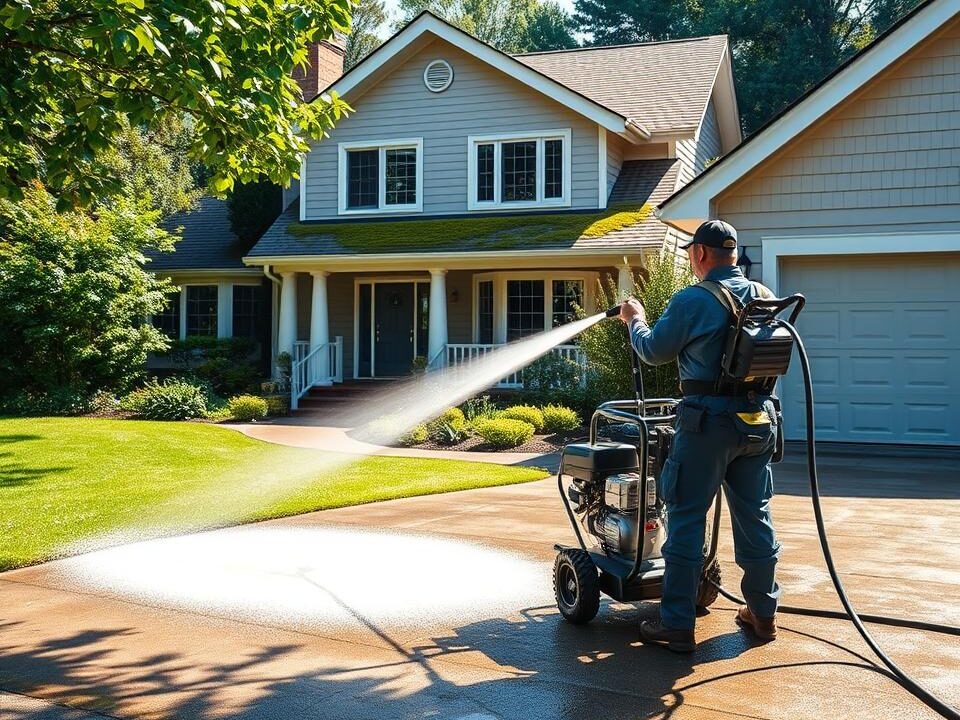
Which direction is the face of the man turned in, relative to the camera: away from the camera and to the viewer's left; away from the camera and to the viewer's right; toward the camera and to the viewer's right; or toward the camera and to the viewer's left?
away from the camera and to the viewer's left

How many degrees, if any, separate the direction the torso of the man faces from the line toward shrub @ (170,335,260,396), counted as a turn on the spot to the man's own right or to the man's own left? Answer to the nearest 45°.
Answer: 0° — they already face it

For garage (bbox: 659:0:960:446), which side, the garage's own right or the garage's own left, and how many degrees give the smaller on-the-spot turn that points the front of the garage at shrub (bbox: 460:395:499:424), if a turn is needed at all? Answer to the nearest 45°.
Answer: approximately 90° to the garage's own right

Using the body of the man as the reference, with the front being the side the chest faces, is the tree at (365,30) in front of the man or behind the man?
in front

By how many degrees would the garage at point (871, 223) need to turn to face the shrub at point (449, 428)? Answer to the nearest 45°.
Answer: approximately 90° to its right

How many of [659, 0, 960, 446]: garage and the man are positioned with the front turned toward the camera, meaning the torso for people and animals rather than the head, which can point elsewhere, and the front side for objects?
1

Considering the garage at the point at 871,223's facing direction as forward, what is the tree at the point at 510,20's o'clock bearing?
The tree is roughly at 5 o'clock from the garage.

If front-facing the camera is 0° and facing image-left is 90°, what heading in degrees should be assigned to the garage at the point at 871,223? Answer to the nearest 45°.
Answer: approximately 0°

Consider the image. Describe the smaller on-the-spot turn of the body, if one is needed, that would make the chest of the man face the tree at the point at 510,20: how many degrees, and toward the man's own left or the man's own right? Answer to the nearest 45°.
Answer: approximately 45° to the man's own right

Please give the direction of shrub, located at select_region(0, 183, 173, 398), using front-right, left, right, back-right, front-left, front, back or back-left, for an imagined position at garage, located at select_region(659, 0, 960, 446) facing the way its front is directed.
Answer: right

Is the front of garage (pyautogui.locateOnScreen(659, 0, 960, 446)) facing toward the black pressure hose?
yes

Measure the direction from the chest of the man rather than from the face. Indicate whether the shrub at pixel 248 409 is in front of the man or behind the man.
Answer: in front

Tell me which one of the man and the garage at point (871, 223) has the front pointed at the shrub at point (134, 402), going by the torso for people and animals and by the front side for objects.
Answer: the man

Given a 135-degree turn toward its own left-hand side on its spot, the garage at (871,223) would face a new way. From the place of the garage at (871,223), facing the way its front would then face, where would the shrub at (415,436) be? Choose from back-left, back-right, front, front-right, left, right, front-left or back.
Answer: back-left
